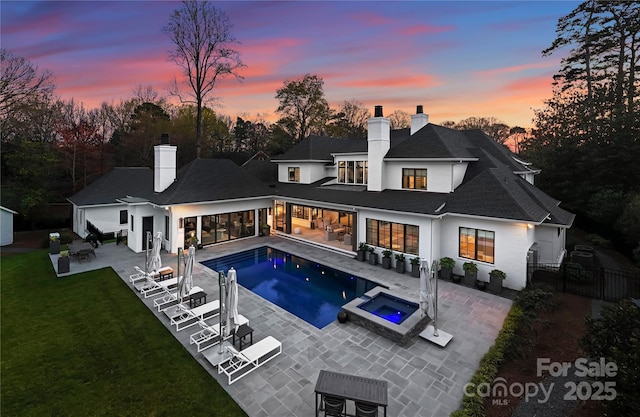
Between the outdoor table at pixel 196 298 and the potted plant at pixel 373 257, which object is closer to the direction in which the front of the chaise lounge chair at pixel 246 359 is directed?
the potted plant

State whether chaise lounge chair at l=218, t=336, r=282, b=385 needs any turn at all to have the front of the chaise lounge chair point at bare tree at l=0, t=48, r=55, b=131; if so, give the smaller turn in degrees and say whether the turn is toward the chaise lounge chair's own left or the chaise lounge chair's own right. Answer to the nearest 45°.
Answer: approximately 90° to the chaise lounge chair's own left

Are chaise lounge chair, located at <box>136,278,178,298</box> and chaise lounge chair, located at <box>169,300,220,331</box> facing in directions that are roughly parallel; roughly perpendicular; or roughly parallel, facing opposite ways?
roughly parallel

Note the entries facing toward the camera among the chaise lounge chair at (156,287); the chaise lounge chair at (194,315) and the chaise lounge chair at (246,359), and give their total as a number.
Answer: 0

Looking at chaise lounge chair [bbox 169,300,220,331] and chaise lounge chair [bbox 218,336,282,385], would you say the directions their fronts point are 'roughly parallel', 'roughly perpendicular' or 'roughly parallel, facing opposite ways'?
roughly parallel

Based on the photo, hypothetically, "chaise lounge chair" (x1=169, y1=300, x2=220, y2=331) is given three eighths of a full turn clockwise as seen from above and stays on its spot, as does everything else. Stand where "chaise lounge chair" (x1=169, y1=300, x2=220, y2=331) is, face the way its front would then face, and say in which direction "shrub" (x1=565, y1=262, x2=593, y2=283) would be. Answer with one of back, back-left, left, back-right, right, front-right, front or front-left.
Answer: left

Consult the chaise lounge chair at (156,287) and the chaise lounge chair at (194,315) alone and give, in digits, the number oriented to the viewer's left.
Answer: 0

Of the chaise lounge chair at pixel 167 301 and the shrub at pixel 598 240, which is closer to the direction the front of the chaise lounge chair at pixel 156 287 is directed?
the shrub

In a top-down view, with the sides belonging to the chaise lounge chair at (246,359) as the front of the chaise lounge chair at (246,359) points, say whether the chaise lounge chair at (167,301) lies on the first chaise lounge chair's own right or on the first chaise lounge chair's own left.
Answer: on the first chaise lounge chair's own left

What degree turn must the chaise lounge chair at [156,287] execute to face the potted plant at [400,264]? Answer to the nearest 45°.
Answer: approximately 45° to its right

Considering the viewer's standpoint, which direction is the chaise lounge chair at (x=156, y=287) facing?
facing away from the viewer and to the right of the viewer

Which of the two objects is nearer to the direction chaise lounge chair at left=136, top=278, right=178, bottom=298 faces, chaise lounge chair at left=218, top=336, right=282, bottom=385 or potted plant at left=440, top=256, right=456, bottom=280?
the potted plant

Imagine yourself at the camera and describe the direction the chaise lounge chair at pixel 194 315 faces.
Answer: facing away from the viewer and to the right of the viewer
